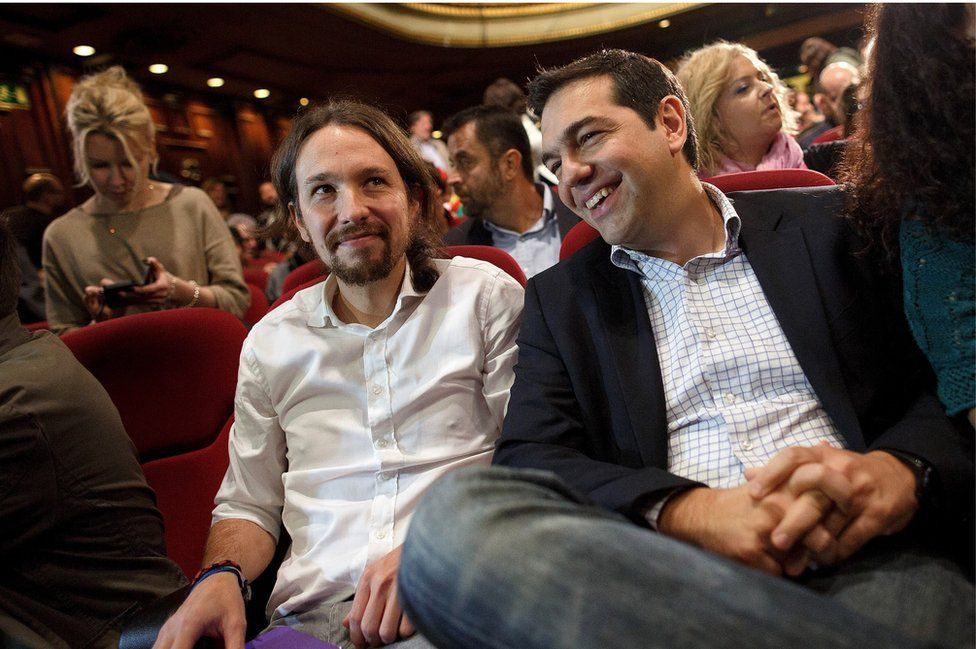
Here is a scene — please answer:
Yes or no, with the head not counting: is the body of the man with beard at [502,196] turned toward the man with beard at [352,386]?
yes

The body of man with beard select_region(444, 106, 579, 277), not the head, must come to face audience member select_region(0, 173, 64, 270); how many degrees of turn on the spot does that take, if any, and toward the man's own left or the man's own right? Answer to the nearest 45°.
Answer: approximately 135° to the man's own right

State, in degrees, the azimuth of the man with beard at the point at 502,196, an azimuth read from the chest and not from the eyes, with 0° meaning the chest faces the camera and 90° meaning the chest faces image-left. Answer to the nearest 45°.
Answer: approximately 0°

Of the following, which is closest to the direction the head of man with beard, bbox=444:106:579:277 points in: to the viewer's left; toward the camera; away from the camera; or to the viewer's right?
to the viewer's left

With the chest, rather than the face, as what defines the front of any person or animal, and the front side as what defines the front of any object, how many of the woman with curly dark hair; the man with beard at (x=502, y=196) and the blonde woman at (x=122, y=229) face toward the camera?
2

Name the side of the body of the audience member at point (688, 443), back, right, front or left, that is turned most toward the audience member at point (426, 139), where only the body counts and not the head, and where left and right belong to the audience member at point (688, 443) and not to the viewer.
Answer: back

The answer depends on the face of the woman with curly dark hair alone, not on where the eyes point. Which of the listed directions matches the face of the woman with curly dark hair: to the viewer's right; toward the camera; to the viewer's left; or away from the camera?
away from the camera
